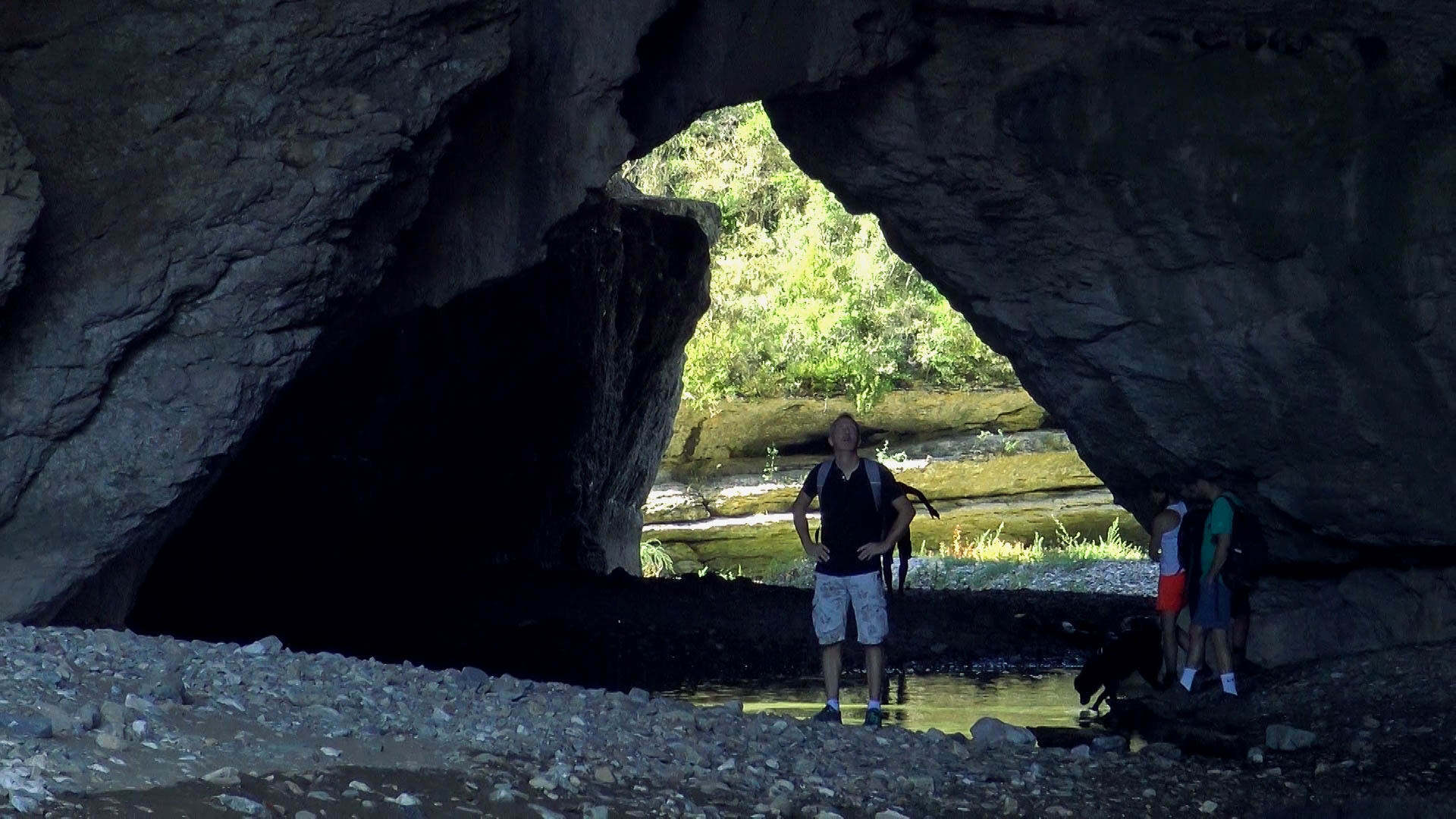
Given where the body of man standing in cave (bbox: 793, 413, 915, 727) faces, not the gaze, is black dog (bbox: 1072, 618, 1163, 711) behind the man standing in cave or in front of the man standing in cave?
behind

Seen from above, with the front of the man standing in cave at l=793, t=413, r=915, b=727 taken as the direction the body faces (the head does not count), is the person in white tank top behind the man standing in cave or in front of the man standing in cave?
behind

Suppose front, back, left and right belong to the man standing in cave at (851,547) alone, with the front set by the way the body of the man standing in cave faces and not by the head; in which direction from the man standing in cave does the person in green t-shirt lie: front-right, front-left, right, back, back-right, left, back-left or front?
back-left

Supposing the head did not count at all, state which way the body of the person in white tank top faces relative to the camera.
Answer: to the viewer's left

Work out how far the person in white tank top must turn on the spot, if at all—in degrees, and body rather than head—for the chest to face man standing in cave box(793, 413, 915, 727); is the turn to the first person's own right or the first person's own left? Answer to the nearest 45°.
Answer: approximately 45° to the first person's own left

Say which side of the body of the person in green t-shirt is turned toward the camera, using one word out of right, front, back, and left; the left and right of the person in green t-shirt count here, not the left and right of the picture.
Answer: left

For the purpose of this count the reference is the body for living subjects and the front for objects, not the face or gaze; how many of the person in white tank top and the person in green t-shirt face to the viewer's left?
2

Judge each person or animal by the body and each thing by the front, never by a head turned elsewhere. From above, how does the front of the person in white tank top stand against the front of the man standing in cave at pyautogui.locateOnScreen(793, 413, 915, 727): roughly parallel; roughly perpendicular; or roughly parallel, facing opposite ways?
roughly perpendicular

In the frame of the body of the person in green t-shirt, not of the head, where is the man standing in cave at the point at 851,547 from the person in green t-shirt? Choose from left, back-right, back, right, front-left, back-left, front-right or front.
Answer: front-left
